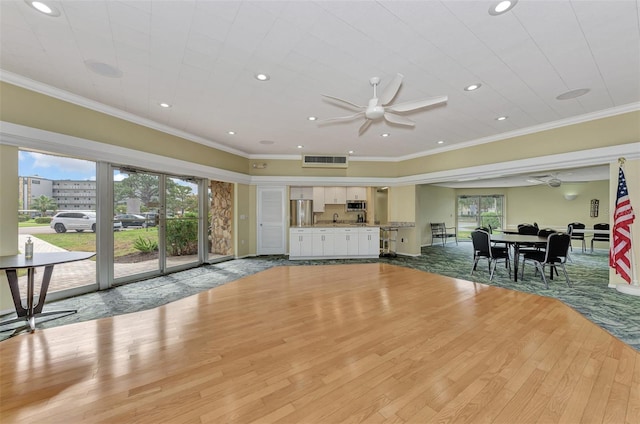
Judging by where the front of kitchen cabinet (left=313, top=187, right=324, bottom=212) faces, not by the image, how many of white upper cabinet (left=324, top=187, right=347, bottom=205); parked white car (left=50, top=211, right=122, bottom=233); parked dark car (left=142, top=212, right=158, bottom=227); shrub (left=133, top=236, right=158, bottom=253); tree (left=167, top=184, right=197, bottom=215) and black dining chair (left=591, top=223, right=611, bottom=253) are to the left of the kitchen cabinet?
2

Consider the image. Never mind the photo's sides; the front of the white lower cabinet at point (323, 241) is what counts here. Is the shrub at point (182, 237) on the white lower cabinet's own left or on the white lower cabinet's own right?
on the white lower cabinet's own right

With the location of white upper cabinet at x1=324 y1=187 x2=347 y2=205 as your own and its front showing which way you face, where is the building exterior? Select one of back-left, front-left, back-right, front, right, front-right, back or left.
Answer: back-right

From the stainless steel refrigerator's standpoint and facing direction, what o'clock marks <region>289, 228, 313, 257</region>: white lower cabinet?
The white lower cabinet is roughly at 12 o'clock from the stainless steel refrigerator.

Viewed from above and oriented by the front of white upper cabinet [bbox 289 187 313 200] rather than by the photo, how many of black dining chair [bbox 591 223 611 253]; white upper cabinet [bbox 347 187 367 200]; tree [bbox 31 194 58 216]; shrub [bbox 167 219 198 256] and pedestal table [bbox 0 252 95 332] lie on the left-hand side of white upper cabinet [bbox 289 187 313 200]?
2

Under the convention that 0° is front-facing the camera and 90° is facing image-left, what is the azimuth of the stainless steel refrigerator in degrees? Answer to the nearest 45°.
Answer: approximately 0°

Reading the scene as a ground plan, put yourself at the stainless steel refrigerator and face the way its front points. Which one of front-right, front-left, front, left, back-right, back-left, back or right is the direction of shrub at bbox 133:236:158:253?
front-right

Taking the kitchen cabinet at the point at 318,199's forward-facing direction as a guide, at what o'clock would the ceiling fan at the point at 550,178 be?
The ceiling fan is roughly at 9 o'clock from the kitchen cabinet.

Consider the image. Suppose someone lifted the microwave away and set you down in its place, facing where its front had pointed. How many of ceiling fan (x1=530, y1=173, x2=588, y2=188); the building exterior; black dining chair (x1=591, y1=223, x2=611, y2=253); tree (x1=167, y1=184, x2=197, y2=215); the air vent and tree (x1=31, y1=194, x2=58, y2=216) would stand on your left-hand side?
2
